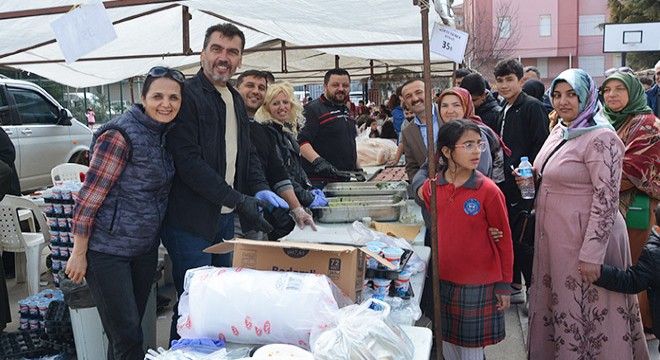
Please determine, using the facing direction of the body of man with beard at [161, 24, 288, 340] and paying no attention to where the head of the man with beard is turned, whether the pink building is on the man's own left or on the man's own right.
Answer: on the man's own left

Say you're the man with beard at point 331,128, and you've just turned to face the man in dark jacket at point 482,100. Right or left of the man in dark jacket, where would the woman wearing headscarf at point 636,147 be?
right

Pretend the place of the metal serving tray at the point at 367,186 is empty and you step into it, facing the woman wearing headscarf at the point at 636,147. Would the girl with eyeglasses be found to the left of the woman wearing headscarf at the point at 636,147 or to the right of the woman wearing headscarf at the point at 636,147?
right

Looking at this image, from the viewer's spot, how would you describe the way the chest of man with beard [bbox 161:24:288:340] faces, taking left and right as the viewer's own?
facing the viewer and to the right of the viewer

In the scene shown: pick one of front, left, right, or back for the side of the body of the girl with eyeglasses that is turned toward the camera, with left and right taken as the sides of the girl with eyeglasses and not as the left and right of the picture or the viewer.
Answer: front

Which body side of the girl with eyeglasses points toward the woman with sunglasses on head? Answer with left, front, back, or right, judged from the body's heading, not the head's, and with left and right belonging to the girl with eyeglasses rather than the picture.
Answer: right

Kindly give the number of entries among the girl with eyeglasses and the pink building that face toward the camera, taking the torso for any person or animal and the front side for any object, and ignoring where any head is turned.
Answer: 2

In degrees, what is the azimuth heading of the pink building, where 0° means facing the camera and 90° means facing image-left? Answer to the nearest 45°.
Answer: approximately 0°

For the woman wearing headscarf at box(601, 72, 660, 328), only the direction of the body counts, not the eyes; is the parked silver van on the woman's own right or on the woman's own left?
on the woman's own right

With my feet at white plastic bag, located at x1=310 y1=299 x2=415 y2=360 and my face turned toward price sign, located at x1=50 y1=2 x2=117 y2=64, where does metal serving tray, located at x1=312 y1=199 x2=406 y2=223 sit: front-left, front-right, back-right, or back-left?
front-right

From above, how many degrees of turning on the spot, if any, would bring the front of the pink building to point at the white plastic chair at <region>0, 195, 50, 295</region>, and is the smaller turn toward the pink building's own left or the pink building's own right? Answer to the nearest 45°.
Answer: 0° — it already faces it
